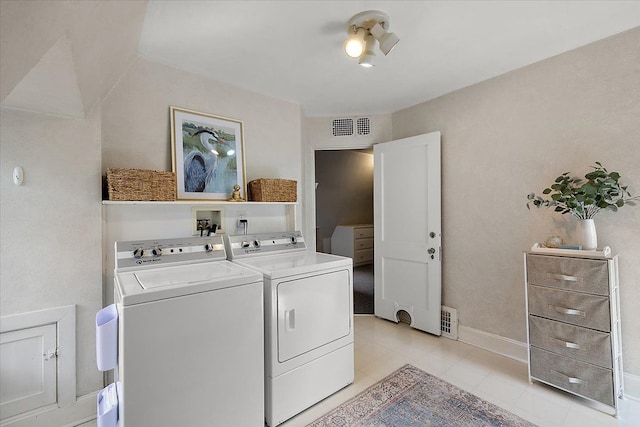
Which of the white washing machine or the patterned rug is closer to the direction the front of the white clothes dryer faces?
the patterned rug

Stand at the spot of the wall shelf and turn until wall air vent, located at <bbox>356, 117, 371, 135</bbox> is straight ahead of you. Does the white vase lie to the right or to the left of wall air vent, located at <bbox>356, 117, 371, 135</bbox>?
right

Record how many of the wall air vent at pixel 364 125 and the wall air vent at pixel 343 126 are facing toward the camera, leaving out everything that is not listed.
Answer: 2

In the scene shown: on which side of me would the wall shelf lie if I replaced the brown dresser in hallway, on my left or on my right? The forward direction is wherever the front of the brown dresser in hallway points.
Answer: on my right

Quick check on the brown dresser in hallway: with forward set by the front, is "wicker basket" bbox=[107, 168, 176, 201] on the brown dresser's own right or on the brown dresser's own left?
on the brown dresser's own right

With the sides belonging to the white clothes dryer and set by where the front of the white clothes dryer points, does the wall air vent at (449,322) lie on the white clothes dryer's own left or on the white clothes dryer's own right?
on the white clothes dryer's own left

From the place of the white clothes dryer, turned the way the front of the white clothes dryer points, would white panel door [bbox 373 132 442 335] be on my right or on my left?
on my left

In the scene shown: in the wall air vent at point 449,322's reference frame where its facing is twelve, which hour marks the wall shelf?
The wall shelf is roughly at 12 o'clock from the wall air vent.

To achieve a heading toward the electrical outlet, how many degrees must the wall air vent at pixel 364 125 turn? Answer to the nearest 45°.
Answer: approximately 45° to its right

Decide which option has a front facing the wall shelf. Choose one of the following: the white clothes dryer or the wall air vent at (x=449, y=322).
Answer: the wall air vent

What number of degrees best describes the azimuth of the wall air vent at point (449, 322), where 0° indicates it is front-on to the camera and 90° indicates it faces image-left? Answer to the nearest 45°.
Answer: approximately 45°
